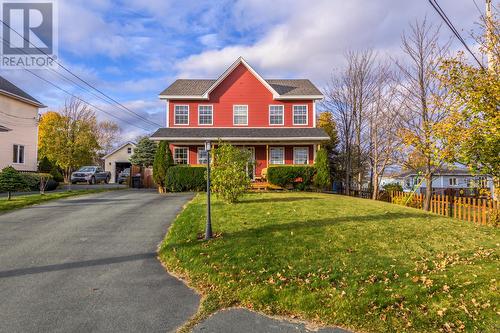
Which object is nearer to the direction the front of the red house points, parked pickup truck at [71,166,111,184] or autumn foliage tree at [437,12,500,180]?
the autumn foliage tree

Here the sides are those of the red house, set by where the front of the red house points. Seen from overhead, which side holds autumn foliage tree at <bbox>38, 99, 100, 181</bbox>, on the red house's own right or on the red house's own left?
on the red house's own right

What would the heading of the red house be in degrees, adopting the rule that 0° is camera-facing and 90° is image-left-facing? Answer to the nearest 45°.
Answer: approximately 0°

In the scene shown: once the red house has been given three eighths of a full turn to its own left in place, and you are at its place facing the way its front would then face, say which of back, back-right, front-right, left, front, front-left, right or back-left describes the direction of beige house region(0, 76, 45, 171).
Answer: back-left

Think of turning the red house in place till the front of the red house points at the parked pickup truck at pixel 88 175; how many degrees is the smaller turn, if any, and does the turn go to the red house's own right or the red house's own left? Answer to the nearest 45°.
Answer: approximately 135° to the red house's own right

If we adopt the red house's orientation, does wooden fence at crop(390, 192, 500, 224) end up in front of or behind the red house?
in front
